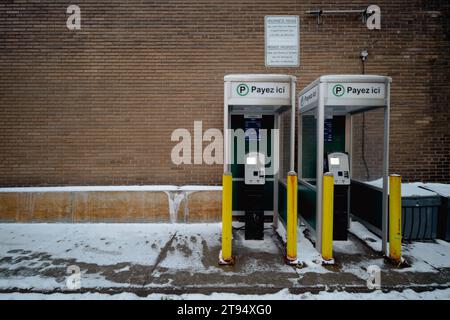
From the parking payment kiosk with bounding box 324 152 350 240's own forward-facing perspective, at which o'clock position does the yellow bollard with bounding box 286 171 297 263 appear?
The yellow bollard is roughly at 1 o'clock from the parking payment kiosk.

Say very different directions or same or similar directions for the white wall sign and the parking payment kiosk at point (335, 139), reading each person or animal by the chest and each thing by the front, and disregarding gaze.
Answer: same or similar directions

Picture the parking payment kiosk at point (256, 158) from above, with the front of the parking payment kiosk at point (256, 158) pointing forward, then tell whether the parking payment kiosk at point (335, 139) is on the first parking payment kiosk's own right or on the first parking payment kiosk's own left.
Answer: on the first parking payment kiosk's own left

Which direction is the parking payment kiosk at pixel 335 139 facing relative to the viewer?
toward the camera

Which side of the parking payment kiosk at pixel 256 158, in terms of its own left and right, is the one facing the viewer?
front

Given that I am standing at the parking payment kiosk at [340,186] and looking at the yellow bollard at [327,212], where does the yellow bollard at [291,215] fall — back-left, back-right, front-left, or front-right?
front-right

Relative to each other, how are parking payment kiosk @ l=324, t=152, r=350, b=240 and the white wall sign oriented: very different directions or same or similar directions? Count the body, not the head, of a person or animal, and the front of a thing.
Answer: same or similar directions

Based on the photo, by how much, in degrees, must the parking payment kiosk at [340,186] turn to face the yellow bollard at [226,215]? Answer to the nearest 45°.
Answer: approximately 45° to its right

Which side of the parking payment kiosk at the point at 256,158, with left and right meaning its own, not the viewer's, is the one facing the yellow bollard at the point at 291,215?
front

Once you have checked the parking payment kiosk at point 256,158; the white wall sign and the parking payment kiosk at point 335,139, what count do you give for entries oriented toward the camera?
3

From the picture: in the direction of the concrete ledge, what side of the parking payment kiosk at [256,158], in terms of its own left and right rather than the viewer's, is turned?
right
